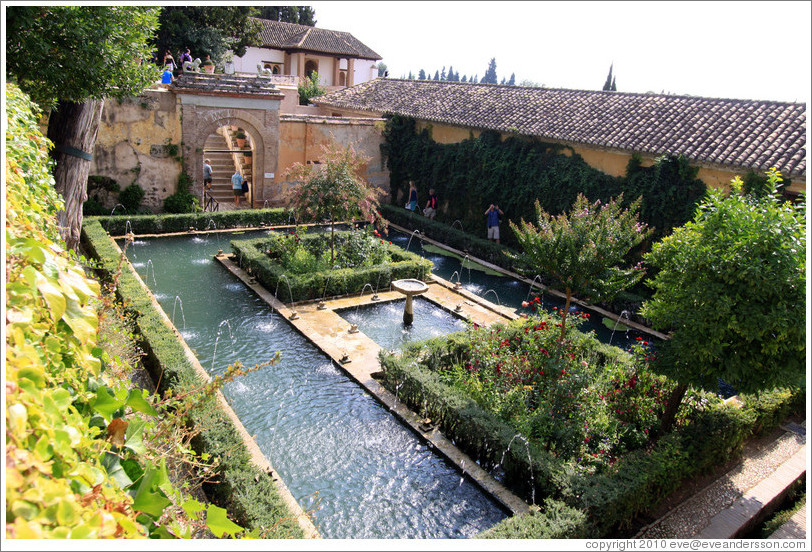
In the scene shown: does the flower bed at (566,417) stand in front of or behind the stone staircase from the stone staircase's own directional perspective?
in front

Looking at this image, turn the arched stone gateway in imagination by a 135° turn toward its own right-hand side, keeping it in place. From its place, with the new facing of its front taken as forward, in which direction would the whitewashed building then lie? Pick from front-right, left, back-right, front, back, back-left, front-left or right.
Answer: front-right

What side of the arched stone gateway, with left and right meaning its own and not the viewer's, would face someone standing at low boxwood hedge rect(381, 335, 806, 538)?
front

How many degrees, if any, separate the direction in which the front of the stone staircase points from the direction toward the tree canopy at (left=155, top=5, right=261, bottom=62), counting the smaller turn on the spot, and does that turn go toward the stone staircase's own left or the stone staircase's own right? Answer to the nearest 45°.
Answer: approximately 180°

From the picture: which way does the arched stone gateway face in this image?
toward the camera

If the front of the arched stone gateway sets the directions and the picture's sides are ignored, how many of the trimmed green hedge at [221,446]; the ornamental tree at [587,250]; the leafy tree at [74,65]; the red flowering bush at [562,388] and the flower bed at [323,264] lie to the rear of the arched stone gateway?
0

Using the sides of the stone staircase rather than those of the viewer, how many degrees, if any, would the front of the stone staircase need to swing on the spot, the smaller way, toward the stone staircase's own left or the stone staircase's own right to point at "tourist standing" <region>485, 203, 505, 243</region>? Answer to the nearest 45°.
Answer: approximately 45° to the stone staircase's own left

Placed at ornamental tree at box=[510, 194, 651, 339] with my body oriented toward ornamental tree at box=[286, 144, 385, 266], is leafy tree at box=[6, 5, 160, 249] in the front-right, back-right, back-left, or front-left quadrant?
front-left

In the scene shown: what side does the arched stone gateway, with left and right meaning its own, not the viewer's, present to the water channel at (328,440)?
front

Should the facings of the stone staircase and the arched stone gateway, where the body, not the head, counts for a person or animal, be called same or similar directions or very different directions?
same or similar directions

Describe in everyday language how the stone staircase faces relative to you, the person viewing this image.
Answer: facing the viewer

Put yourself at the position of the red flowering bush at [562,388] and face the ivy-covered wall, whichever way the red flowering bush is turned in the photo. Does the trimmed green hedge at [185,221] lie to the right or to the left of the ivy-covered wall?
left

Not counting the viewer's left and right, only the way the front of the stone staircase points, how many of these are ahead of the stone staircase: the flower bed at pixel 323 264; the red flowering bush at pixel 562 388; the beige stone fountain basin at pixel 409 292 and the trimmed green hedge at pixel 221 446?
4

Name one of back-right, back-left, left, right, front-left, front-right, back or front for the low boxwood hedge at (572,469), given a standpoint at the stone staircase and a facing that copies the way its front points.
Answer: front

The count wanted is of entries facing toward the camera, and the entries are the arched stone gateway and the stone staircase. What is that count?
2
